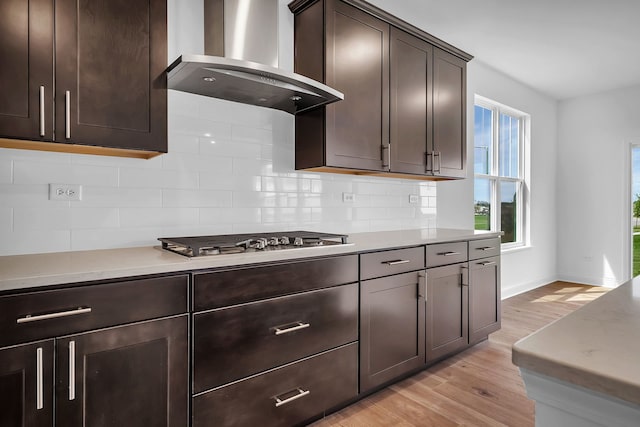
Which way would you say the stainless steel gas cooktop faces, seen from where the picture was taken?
facing the viewer and to the right of the viewer

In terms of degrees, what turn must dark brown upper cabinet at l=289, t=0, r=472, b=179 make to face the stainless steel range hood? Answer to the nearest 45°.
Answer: approximately 90° to its right

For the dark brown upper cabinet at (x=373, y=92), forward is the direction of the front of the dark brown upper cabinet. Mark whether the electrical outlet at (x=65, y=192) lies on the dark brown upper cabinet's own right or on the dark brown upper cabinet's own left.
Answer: on the dark brown upper cabinet's own right

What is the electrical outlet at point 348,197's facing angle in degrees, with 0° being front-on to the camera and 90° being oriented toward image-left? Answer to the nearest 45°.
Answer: approximately 315°

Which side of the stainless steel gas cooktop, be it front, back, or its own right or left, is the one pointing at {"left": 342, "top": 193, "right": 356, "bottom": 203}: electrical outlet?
left

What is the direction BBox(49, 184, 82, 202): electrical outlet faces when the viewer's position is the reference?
facing the viewer

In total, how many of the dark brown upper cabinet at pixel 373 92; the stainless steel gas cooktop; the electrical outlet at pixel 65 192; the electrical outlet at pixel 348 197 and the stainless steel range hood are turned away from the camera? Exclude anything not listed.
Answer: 0

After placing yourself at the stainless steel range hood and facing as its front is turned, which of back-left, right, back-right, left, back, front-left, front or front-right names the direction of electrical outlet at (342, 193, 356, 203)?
left

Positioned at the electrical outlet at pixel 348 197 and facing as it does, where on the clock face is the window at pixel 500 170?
The window is roughly at 9 o'clock from the electrical outlet.

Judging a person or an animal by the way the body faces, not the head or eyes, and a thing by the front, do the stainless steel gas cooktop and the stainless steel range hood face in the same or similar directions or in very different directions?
same or similar directions

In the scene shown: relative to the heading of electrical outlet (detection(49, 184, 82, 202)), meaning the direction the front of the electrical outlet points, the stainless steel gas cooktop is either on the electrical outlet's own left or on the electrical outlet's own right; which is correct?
on the electrical outlet's own left

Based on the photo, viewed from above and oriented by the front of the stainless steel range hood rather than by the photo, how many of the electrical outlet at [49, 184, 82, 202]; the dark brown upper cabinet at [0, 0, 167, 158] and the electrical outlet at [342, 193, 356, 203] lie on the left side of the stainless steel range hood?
1
